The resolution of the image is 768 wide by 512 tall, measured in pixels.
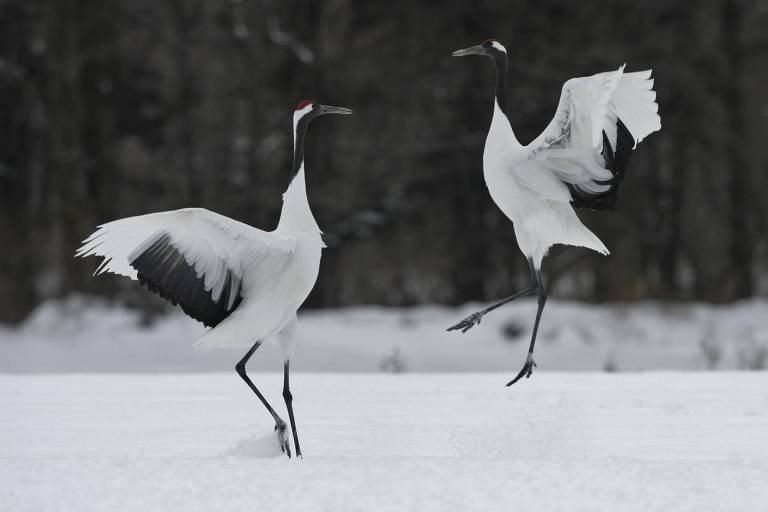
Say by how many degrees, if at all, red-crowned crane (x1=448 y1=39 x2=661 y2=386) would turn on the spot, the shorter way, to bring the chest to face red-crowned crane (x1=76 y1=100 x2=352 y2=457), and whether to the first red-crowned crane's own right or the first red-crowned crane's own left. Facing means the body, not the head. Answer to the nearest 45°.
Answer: approximately 45° to the first red-crowned crane's own left

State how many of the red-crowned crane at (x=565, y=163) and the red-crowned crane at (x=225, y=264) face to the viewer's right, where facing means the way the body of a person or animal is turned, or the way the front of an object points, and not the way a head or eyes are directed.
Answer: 1

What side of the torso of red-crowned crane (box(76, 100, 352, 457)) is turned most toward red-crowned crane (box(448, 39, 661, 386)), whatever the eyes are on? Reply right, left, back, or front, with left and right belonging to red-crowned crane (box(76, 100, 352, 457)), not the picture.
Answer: front

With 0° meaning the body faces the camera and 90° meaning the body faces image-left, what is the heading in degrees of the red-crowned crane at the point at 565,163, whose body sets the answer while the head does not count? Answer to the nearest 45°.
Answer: approximately 90°

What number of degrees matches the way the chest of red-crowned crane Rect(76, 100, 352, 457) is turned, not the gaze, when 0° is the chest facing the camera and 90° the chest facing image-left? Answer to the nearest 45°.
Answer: approximately 270°

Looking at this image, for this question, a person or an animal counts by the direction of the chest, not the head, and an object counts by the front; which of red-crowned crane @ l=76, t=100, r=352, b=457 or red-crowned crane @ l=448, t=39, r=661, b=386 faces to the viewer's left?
red-crowned crane @ l=448, t=39, r=661, b=386

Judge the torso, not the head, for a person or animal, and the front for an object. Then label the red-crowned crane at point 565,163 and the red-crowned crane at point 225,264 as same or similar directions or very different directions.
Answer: very different directions
